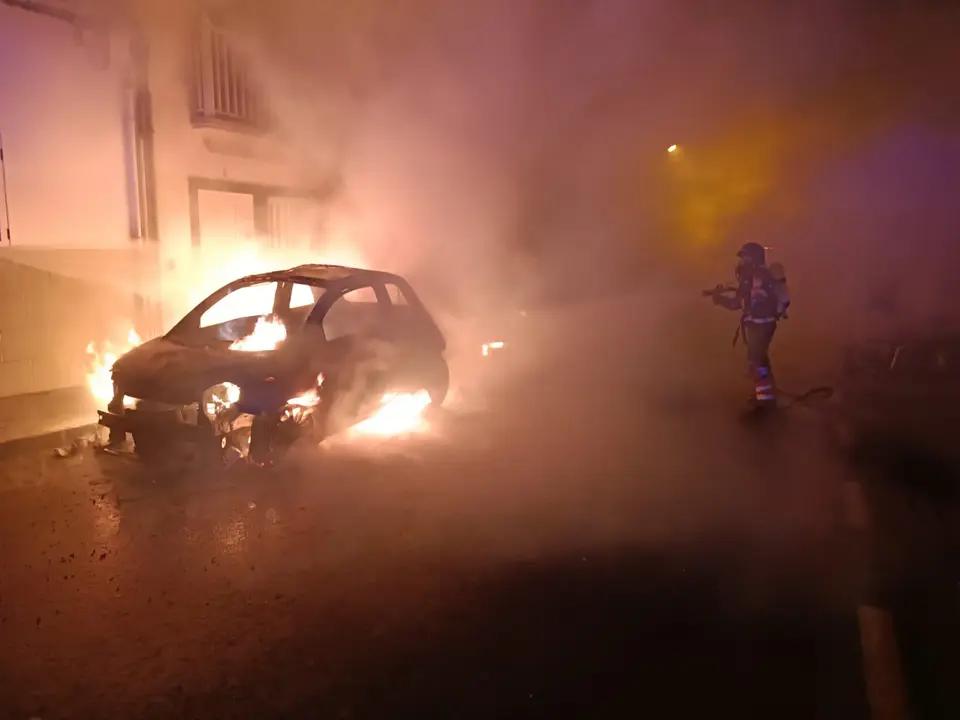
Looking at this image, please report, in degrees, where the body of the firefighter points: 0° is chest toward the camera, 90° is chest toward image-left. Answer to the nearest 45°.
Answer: approximately 90°

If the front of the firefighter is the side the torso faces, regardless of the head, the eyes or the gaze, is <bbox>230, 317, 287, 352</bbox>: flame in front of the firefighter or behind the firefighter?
in front

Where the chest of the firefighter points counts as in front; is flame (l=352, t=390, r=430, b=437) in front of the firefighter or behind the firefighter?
in front

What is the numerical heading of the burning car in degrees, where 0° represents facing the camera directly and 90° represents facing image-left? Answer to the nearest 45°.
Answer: approximately 45°

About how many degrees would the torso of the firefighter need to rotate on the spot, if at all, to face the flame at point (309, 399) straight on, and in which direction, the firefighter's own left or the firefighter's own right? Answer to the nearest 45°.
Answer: approximately 45° to the firefighter's own left

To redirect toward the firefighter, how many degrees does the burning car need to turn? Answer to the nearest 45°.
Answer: approximately 135° to its left

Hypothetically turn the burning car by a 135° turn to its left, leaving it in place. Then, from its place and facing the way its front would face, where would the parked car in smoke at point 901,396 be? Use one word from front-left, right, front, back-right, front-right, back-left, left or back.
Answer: front

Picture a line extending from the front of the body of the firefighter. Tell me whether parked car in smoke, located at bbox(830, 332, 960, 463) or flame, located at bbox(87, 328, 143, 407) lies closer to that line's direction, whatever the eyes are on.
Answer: the flame

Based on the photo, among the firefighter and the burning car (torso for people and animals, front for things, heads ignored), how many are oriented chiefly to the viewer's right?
0

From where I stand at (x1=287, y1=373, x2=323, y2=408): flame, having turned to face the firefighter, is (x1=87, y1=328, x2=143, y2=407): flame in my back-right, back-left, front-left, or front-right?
back-left

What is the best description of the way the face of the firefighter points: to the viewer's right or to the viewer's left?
to the viewer's left
